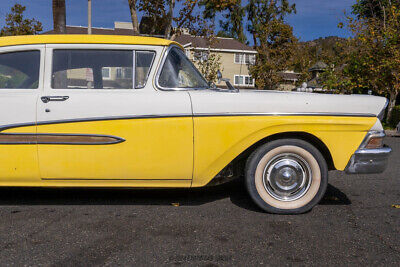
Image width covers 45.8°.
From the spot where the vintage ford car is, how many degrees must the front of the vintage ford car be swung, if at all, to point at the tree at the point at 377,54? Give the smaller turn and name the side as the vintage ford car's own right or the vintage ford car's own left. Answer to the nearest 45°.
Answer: approximately 45° to the vintage ford car's own left

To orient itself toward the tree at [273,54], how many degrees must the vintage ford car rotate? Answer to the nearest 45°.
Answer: approximately 90° to its left

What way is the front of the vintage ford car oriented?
to the viewer's right
